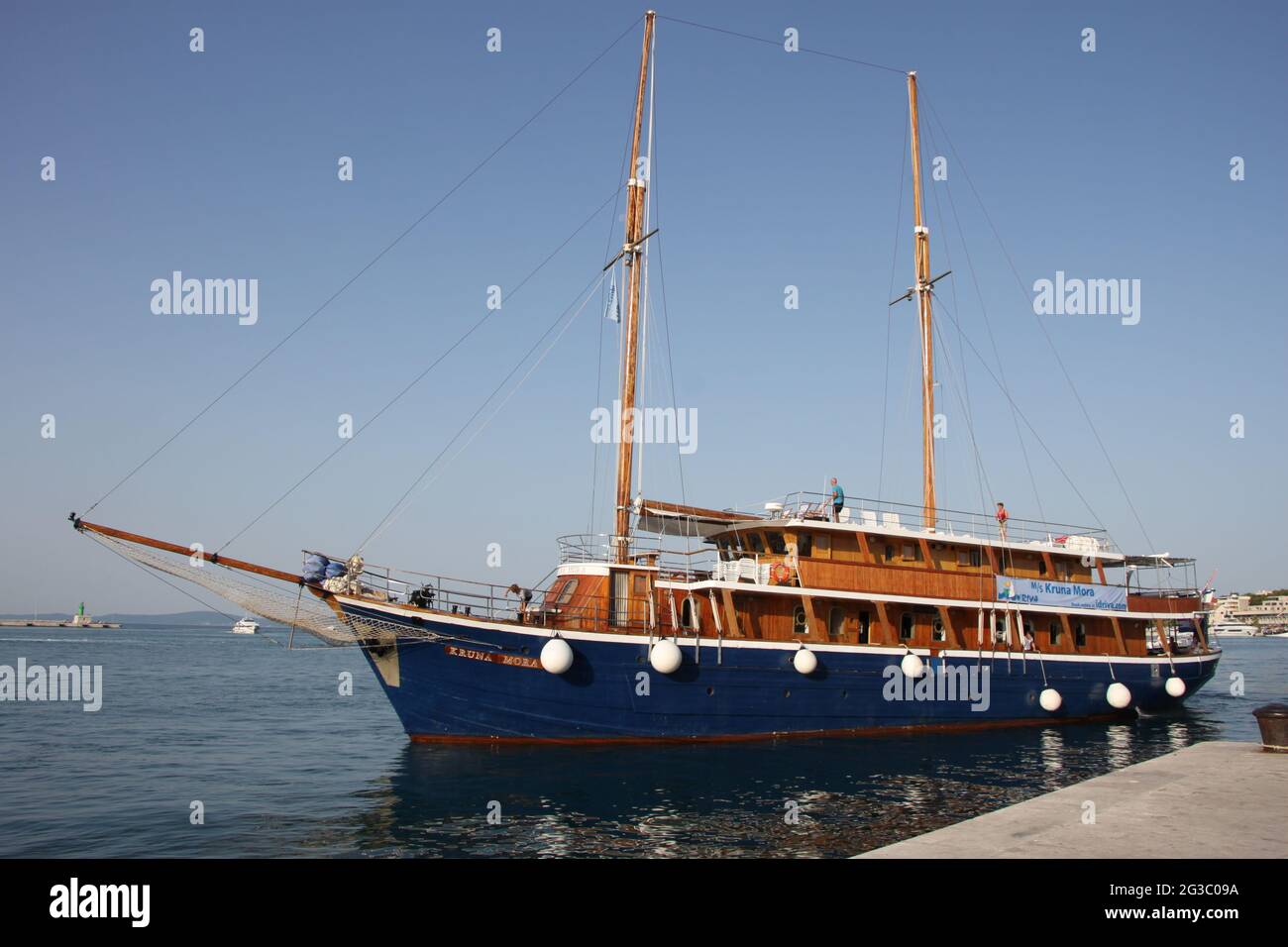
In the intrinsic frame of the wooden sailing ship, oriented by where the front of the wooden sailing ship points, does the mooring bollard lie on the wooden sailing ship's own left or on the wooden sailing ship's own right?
on the wooden sailing ship's own left

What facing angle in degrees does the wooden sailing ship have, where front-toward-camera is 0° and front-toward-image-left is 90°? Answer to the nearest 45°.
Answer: approximately 45°

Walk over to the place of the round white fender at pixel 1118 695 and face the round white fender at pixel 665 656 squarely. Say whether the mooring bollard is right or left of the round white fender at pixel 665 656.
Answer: left
